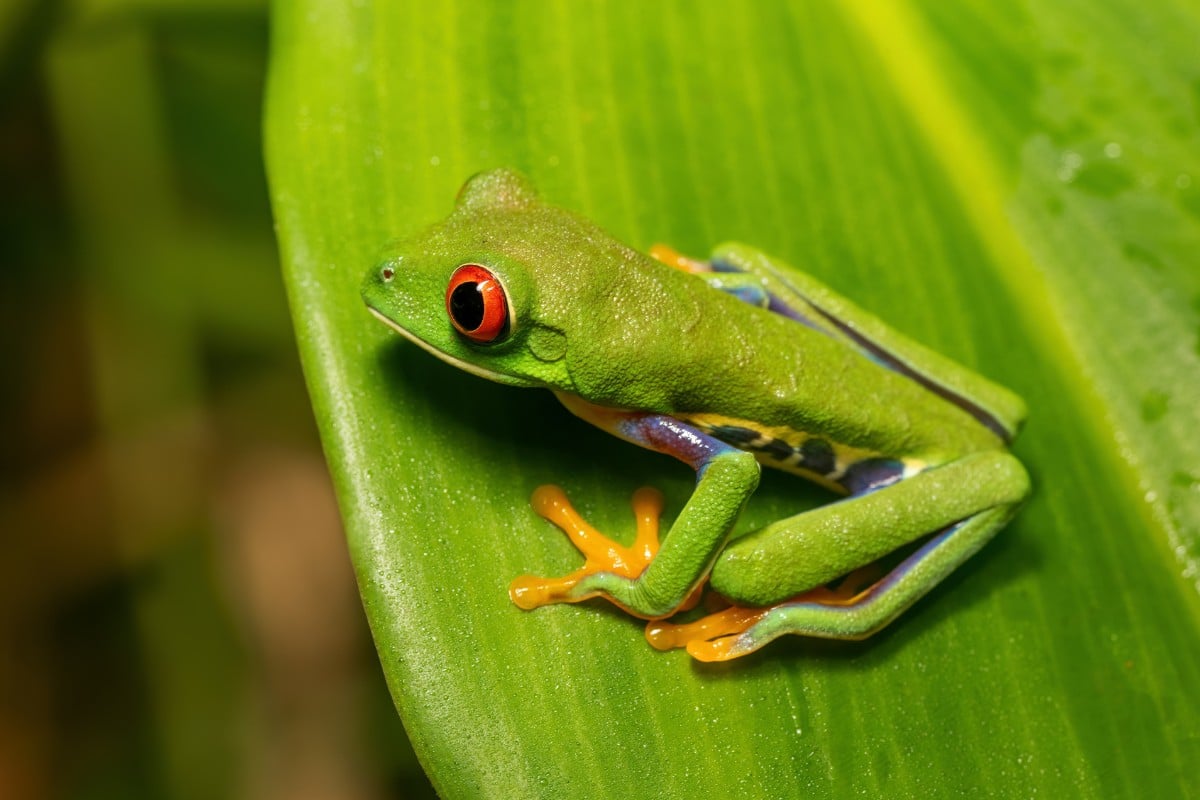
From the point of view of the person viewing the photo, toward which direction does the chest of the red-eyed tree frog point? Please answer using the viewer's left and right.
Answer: facing to the left of the viewer
